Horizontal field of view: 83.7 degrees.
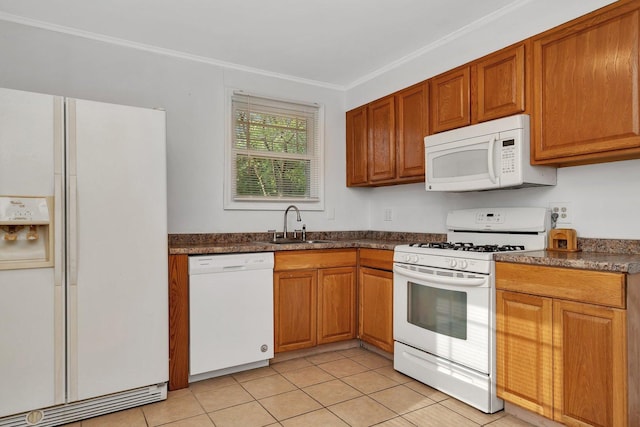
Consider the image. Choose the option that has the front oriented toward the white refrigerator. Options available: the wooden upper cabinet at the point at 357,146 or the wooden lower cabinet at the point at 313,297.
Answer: the wooden upper cabinet

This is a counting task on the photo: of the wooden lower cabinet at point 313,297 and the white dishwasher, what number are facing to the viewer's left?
0

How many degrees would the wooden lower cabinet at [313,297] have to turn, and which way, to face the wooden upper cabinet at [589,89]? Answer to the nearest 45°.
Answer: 0° — it already faces it

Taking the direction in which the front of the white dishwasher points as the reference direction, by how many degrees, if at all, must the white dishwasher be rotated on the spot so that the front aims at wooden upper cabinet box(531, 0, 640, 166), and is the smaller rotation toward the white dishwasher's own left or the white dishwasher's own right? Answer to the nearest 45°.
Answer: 0° — it already faces it

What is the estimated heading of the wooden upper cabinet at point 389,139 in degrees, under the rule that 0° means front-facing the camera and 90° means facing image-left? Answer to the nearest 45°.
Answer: approximately 45°

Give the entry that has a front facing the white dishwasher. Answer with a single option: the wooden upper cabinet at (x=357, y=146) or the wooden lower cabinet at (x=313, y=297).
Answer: the wooden upper cabinet

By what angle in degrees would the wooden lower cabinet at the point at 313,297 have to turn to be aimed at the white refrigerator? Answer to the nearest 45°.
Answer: approximately 90° to its right

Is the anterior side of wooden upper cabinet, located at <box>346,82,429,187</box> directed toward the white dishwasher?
yes

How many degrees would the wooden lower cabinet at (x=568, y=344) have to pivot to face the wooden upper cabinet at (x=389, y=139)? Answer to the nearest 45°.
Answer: approximately 90° to its right

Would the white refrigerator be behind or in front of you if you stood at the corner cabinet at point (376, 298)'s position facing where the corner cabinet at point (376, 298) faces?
in front

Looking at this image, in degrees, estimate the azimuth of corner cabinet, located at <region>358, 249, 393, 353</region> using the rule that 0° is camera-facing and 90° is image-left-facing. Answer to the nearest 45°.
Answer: approximately 45°

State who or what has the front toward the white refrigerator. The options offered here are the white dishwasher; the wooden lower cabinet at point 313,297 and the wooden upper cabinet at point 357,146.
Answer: the wooden upper cabinet

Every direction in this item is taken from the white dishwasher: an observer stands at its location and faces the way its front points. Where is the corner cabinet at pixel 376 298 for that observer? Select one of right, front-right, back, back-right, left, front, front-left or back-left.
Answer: front-left

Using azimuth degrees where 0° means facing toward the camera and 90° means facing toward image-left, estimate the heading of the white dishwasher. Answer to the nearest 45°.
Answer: approximately 315°

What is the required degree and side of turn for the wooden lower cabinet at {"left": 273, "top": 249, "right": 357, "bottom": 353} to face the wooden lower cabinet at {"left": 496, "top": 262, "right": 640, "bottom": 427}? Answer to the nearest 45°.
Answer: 0° — it already faces it
